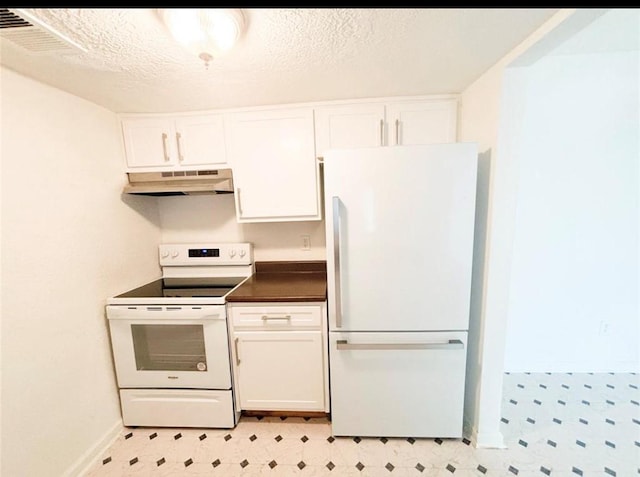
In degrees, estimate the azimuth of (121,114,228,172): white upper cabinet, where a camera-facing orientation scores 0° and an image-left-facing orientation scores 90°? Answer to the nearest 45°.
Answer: approximately 0°

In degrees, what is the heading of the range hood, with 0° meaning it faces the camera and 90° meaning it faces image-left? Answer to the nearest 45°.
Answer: approximately 0°
